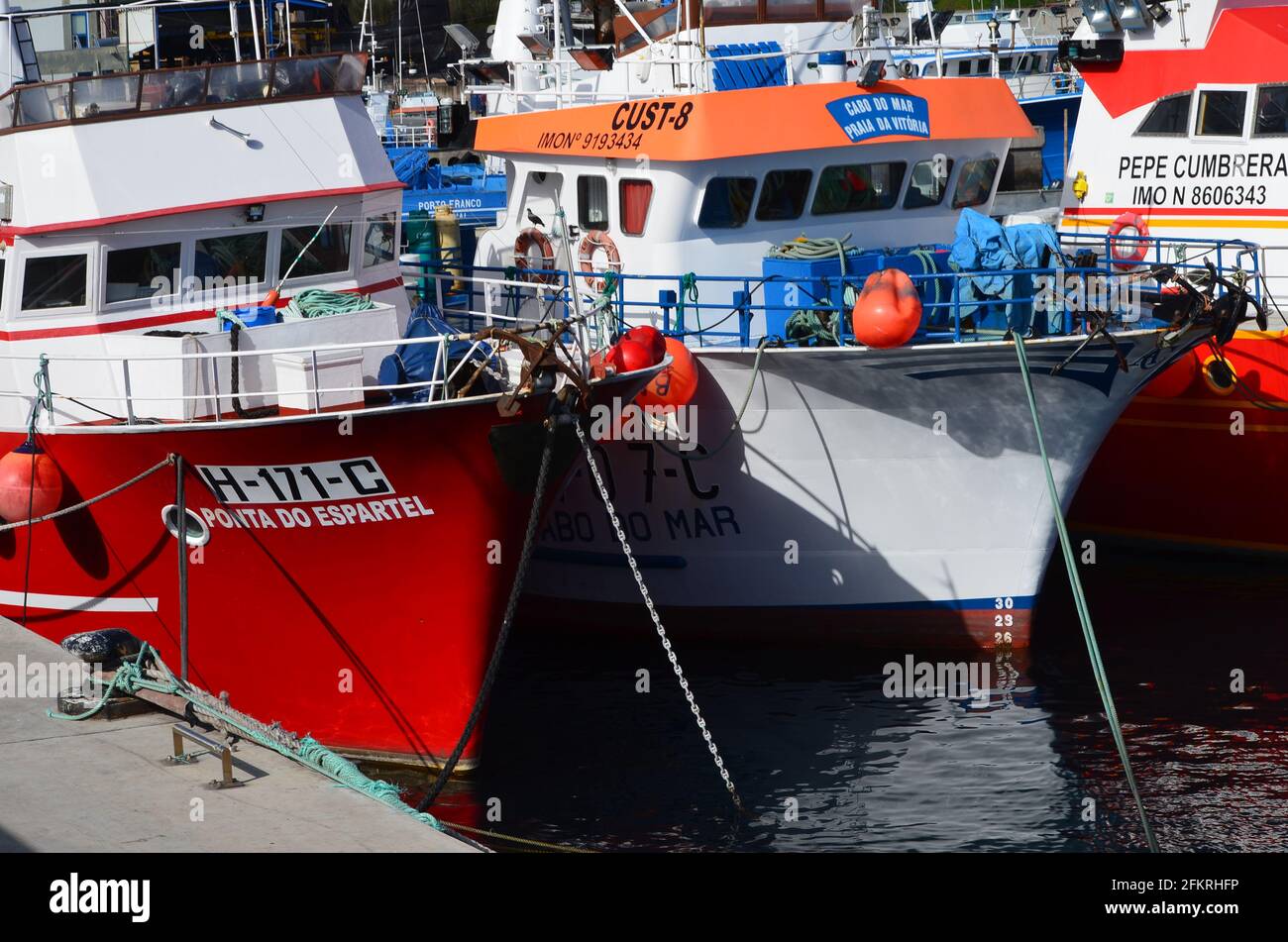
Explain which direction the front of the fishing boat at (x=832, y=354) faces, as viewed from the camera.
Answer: facing the viewer and to the right of the viewer

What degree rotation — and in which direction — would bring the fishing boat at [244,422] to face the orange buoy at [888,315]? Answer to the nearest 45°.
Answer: approximately 45° to its left

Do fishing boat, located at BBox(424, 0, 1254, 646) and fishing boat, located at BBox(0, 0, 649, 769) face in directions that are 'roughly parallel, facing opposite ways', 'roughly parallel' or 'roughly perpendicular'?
roughly parallel

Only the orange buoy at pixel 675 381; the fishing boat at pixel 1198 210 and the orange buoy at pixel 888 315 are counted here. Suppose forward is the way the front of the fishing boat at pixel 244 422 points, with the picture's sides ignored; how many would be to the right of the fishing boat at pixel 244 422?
0

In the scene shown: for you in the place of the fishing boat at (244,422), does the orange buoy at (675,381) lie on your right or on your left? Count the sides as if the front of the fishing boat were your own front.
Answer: on your left

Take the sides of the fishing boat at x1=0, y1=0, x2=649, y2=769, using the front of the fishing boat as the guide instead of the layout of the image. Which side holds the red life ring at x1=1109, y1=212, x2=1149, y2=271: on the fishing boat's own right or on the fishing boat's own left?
on the fishing boat's own left

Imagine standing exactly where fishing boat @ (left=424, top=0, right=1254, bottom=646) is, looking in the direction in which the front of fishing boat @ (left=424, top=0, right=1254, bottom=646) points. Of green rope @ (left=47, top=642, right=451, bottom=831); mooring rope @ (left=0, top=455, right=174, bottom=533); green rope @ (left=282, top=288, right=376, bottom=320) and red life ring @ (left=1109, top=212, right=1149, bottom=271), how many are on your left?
1

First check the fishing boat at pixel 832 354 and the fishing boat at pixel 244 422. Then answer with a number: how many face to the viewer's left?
0
